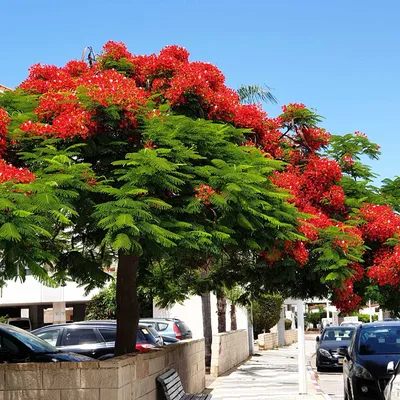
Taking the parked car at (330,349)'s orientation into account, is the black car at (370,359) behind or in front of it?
in front

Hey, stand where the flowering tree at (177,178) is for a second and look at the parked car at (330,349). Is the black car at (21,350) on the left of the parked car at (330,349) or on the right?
left

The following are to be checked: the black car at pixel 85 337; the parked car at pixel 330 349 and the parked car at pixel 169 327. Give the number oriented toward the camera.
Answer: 1

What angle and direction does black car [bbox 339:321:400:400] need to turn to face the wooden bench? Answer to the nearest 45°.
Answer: approximately 45° to its right

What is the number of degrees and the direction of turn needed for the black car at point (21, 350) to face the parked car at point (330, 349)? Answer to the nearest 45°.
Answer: approximately 90° to its left

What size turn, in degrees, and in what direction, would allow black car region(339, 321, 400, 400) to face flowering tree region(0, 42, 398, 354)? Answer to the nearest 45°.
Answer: approximately 45° to its right

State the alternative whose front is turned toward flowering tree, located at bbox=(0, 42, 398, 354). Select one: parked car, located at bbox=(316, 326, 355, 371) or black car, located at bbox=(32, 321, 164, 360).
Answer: the parked car
